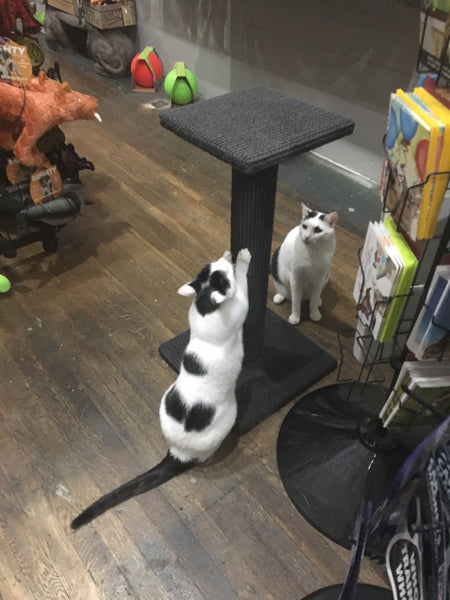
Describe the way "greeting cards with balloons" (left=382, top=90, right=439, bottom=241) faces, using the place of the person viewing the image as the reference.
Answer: facing the viewer and to the left of the viewer

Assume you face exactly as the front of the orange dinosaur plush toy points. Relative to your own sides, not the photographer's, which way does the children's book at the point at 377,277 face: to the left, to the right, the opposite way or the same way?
the opposite way

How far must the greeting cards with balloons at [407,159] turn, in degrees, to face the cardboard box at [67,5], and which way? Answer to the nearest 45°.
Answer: approximately 90° to its right

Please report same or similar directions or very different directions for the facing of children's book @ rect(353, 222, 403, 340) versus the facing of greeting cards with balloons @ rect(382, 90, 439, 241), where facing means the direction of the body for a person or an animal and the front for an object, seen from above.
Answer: same or similar directions

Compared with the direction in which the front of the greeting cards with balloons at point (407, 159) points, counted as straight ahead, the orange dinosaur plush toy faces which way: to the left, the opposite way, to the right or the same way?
the opposite way

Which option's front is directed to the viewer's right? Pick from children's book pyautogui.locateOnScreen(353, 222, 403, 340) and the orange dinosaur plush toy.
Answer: the orange dinosaur plush toy

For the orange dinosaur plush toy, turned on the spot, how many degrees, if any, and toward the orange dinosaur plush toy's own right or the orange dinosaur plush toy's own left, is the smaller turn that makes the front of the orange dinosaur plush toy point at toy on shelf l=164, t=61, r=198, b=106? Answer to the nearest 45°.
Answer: approximately 45° to the orange dinosaur plush toy's own left

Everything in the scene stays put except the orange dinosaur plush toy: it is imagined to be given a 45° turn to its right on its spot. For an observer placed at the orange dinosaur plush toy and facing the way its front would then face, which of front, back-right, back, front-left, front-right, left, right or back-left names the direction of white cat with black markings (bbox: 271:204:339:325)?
front

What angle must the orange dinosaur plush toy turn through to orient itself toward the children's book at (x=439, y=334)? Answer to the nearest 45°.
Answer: approximately 45° to its right

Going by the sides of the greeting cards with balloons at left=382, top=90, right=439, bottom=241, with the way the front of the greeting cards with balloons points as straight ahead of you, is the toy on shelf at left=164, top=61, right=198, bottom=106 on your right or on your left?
on your right

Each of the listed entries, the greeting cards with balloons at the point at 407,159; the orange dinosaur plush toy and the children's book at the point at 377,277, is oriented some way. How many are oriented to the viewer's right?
1

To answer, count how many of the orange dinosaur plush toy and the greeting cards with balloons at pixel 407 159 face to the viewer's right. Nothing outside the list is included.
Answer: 1

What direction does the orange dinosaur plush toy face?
to the viewer's right
